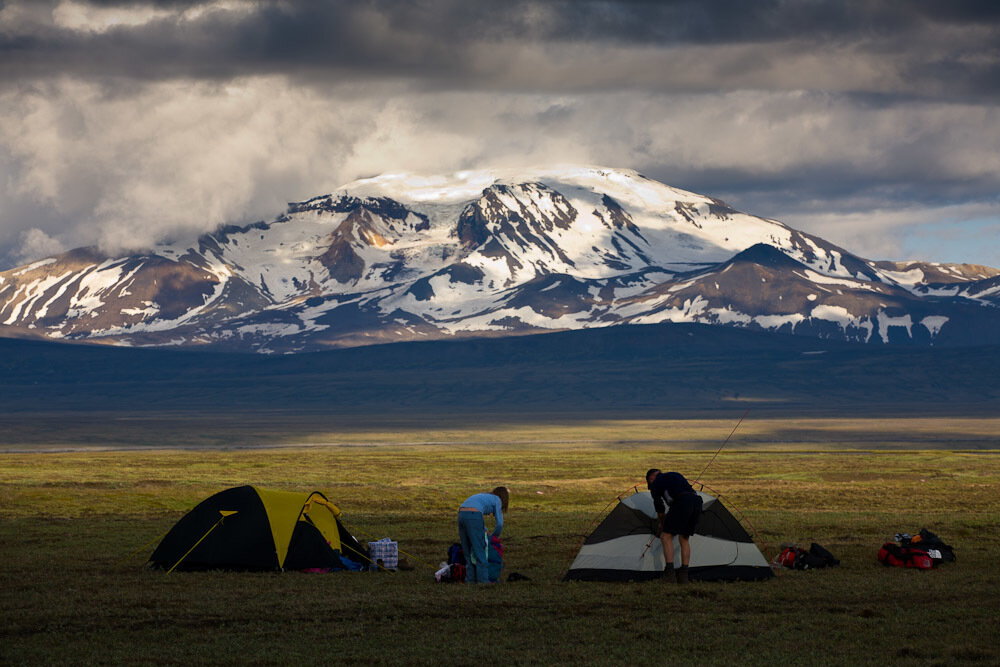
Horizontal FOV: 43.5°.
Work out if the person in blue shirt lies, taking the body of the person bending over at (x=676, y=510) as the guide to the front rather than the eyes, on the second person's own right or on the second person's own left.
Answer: on the second person's own left

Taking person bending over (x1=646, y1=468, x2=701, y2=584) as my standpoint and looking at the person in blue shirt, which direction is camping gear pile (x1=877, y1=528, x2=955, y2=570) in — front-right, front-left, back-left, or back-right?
back-right

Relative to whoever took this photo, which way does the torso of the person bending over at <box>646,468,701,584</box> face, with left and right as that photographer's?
facing away from the viewer and to the left of the viewer

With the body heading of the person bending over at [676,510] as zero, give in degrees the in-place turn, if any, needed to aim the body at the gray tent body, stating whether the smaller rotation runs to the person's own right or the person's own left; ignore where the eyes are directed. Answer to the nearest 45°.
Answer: approximately 45° to the person's own right

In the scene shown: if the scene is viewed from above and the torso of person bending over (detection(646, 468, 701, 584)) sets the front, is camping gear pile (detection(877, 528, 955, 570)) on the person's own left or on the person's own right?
on the person's own right

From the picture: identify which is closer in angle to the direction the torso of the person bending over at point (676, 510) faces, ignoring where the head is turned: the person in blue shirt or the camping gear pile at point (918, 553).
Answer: the person in blue shirt
